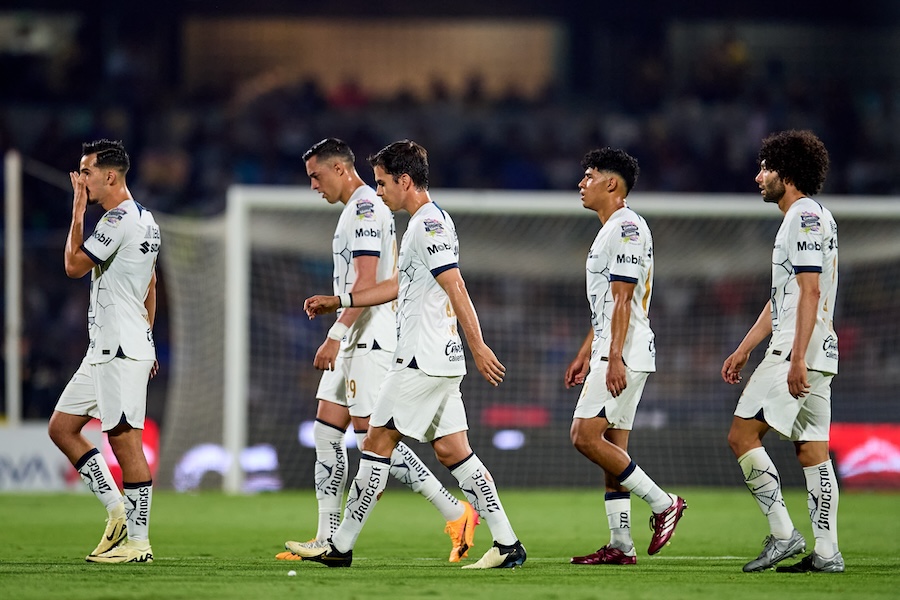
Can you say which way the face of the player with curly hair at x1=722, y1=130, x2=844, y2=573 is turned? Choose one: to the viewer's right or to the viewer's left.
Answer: to the viewer's left

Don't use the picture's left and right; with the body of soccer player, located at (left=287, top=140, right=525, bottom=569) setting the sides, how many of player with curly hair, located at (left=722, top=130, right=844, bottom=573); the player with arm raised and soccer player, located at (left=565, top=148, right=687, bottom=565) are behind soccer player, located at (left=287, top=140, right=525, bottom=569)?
2

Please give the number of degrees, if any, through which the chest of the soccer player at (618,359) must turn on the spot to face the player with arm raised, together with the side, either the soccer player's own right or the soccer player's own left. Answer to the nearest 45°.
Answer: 0° — they already face them

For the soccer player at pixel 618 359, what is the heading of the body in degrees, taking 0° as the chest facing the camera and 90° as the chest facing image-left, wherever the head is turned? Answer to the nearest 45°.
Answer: approximately 90°

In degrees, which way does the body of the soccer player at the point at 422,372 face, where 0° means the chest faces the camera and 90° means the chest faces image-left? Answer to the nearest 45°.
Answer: approximately 90°

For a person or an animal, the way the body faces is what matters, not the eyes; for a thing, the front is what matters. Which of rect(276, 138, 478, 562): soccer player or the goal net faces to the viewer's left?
the soccer player

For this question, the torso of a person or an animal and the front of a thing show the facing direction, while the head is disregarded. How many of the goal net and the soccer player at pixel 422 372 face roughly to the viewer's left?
1

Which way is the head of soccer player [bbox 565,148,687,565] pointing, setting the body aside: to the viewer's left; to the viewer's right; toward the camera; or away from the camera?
to the viewer's left

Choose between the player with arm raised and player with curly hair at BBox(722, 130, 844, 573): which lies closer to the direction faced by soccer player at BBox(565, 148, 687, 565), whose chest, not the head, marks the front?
the player with arm raised

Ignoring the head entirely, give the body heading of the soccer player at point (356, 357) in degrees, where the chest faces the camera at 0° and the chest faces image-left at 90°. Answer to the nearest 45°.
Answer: approximately 90°

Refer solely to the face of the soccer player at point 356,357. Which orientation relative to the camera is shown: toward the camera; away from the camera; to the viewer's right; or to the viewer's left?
to the viewer's left
